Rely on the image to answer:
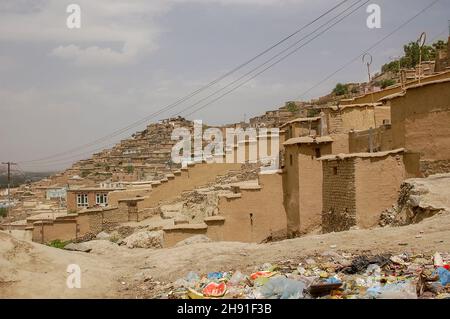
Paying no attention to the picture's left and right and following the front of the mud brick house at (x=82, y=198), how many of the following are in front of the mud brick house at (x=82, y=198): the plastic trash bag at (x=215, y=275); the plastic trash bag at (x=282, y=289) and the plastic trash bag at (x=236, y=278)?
3

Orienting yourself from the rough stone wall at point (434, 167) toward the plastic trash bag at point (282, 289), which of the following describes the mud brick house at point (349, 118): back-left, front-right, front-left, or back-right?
back-right

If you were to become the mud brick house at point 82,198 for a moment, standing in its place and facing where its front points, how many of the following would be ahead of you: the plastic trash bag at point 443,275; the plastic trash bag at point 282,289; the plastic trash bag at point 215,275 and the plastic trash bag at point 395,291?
4

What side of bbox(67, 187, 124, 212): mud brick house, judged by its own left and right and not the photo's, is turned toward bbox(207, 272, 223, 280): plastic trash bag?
front

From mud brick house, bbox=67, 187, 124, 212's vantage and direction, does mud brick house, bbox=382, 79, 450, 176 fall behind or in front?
in front

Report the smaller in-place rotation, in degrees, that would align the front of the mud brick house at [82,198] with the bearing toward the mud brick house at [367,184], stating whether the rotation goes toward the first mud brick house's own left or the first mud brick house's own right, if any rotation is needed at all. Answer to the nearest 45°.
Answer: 0° — it already faces it

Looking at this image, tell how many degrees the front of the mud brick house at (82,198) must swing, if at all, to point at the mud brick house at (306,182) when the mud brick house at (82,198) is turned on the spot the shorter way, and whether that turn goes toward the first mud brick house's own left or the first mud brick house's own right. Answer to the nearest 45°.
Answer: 0° — it already faces it

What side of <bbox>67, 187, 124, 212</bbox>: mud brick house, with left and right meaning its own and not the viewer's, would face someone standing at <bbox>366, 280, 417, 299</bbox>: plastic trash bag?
front

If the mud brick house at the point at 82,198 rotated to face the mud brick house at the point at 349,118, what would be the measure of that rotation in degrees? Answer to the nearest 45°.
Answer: approximately 45° to its left

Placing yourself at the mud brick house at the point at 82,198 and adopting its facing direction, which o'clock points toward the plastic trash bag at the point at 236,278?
The plastic trash bag is roughly at 12 o'clock from the mud brick house.

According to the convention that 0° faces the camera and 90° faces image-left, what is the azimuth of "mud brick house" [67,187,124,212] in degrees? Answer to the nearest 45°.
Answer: approximately 0°

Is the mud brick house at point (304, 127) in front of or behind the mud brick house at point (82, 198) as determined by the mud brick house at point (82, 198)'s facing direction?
in front

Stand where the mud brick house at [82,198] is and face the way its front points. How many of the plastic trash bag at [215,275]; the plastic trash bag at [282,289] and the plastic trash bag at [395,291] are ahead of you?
3
